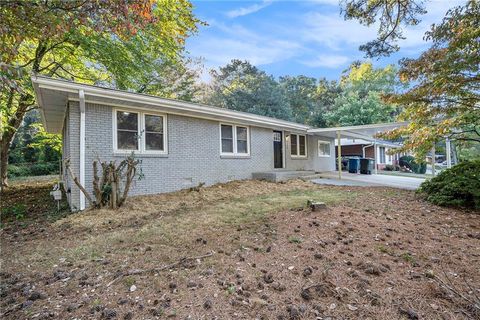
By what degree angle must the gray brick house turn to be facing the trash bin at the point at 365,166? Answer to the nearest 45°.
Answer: approximately 90° to its left

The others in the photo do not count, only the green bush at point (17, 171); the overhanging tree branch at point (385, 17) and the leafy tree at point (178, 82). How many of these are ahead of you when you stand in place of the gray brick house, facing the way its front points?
1

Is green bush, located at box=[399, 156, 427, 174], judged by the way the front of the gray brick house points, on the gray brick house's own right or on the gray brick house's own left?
on the gray brick house's own left

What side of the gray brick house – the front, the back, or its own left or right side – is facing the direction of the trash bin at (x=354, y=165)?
left

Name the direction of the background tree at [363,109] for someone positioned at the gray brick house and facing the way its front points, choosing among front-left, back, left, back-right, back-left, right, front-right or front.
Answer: left

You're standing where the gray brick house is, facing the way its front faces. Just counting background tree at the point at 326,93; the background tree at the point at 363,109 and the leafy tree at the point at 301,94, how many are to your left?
3
